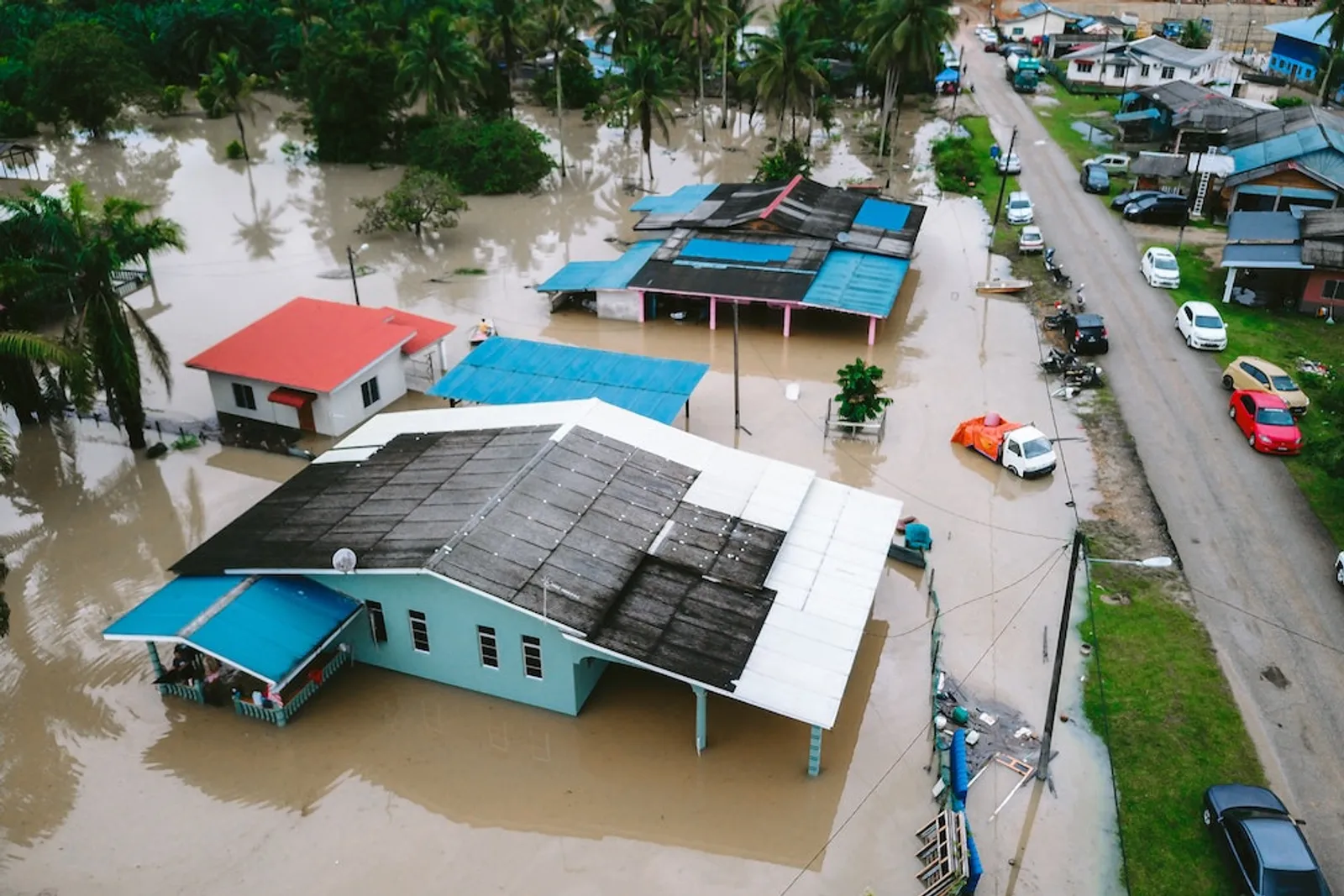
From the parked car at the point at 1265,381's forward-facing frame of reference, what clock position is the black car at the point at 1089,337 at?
The black car is roughly at 5 o'clock from the parked car.

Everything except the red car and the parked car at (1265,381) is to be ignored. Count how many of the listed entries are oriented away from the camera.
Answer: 0

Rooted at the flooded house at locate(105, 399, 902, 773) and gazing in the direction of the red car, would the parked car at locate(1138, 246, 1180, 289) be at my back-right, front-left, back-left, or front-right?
front-left

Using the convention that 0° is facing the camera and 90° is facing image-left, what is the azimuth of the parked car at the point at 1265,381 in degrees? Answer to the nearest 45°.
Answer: approximately 315°

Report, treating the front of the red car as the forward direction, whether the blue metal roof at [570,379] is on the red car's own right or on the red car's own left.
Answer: on the red car's own right

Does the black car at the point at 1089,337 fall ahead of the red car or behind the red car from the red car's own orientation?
behind

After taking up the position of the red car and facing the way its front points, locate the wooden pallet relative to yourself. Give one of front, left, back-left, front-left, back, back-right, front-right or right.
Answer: front-right

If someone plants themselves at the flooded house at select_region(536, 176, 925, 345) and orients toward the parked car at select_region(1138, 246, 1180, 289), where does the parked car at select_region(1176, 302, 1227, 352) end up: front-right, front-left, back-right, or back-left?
front-right

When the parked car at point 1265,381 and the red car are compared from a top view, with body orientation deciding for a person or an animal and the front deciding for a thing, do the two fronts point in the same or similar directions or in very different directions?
same or similar directions

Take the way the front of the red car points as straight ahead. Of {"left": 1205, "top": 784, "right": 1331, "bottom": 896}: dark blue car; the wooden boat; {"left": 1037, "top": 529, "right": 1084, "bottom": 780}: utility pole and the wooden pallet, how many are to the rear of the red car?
1

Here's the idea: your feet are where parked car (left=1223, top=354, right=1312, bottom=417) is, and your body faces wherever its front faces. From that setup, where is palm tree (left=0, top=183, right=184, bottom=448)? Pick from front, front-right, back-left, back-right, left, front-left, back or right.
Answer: right

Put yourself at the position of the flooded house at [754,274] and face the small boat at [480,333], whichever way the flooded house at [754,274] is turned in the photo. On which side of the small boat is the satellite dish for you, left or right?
left
